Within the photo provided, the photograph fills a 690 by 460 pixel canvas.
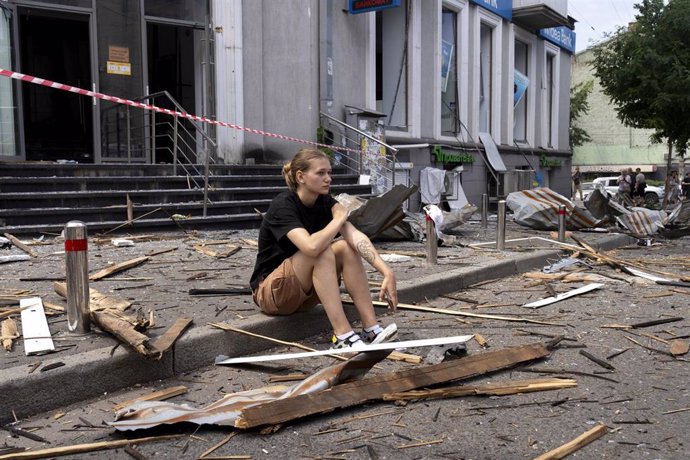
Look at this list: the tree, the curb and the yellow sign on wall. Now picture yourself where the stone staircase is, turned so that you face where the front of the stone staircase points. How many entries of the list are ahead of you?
1

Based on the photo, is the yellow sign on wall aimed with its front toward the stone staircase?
yes

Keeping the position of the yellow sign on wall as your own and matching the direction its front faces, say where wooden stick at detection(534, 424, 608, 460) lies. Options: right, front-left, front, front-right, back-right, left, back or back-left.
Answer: front

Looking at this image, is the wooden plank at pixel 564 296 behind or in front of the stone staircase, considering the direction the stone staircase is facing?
in front

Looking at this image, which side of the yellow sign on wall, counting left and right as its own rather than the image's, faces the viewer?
front

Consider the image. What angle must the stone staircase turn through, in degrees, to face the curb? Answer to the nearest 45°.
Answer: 0° — it already faces it

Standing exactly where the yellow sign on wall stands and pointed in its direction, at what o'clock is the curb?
The curb is roughly at 12 o'clock from the yellow sign on wall.

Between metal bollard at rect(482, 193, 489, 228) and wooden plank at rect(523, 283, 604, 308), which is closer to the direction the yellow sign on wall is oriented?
the wooden plank

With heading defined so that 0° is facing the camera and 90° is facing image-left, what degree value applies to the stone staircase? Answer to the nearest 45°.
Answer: approximately 0°

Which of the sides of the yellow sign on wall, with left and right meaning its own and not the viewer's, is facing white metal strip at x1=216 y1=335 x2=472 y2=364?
front

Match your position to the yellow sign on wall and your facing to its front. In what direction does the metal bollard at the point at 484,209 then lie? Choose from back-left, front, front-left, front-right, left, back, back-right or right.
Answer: left

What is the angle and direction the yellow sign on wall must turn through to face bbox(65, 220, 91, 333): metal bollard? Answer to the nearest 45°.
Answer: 0° — it already faces it

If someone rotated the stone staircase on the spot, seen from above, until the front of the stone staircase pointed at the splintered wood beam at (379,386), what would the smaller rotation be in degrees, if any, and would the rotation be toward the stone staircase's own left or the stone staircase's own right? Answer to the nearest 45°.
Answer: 0° — it already faces it

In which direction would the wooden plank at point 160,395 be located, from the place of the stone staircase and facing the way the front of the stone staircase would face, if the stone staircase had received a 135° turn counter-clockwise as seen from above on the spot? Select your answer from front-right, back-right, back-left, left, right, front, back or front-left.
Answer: back-right

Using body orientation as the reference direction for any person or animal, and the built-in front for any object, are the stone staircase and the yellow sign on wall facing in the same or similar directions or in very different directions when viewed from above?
same or similar directions

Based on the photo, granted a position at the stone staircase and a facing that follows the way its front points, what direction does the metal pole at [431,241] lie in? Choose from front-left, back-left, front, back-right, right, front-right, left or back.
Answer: front-left

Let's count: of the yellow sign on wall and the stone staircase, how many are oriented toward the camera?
2

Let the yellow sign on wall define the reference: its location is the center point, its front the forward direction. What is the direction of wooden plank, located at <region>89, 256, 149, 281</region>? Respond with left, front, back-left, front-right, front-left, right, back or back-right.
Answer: front
